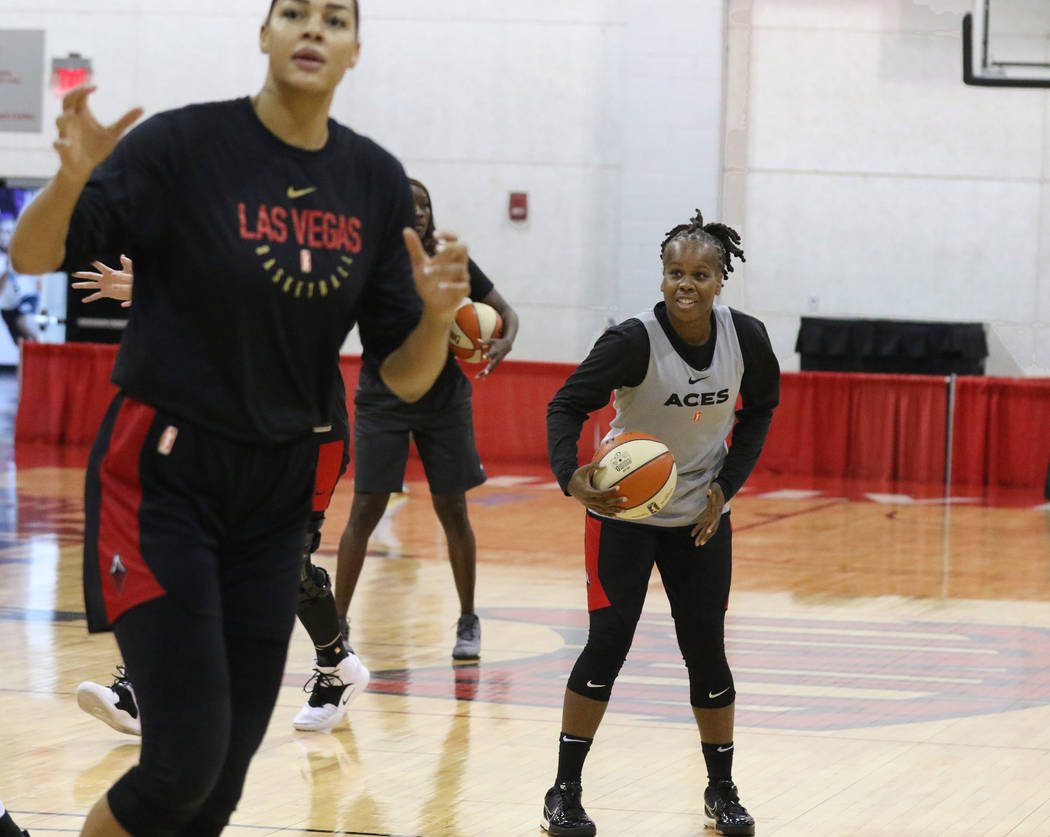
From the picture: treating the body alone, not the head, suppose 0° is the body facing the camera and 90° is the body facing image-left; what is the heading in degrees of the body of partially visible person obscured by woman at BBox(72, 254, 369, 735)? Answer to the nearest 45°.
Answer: approximately 45°

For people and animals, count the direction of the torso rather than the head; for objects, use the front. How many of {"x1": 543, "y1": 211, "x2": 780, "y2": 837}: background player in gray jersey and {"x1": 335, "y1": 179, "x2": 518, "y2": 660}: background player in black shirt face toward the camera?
2

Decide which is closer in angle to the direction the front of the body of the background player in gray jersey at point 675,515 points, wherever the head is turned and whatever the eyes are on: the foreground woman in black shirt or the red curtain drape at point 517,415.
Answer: the foreground woman in black shirt

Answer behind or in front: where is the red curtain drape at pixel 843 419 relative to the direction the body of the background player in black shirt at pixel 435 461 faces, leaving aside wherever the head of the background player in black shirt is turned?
behind

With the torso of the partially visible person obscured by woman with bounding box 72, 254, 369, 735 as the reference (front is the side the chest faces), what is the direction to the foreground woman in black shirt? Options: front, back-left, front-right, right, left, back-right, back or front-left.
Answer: front-left

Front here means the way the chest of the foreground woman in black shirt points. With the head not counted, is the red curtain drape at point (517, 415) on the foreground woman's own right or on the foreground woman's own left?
on the foreground woman's own left

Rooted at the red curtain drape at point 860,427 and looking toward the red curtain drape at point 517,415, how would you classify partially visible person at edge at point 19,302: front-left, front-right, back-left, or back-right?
front-right

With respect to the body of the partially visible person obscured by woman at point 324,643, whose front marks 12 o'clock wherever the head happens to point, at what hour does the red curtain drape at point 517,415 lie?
The red curtain drape is roughly at 5 o'clock from the partially visible person obscured by woman.

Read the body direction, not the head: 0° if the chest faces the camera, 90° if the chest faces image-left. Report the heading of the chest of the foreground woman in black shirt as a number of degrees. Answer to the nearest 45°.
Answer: approximately 315°

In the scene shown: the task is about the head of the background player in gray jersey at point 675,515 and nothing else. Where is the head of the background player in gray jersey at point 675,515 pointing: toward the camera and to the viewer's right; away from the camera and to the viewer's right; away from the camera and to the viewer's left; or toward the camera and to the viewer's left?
toward the camera and to the viewer's left

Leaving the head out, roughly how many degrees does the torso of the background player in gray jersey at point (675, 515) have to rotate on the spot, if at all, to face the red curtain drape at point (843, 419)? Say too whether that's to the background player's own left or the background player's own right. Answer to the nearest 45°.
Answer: approximately 180°

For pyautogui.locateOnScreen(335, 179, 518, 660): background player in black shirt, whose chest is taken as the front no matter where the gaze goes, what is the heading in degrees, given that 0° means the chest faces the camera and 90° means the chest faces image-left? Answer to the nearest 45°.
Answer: approximately 0°

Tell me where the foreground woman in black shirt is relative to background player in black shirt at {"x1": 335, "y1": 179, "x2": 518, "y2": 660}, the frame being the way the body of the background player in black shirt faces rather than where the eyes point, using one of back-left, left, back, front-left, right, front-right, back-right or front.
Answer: front

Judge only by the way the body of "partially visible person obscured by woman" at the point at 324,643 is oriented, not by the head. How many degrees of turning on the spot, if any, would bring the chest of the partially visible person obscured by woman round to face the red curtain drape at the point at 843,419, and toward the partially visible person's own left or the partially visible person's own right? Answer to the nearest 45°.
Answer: approximately 180°

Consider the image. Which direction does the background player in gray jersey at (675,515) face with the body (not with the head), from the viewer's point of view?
toward the camera
